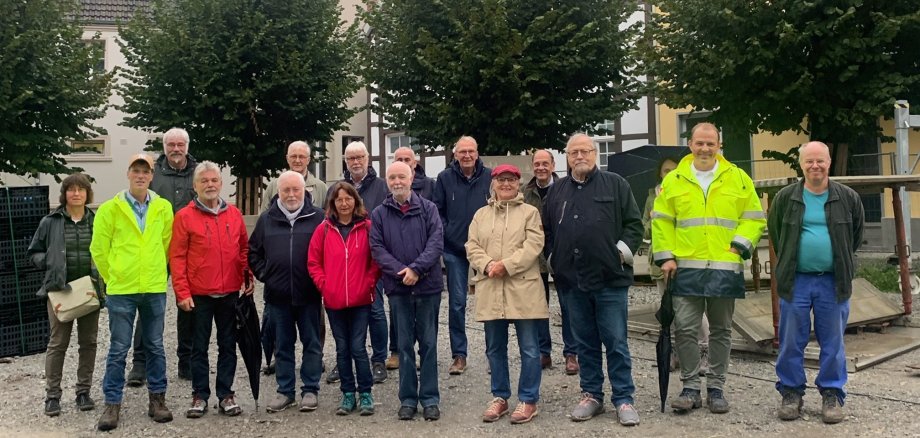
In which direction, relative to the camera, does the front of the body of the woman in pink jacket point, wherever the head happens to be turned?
toward the camera

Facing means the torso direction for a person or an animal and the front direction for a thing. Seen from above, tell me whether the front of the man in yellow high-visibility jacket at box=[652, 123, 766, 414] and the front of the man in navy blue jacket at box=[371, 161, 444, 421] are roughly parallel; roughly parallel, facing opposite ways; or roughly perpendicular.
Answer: roughly parallel

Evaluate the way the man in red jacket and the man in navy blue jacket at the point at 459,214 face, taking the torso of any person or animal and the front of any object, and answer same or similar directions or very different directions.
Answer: same or similar directions

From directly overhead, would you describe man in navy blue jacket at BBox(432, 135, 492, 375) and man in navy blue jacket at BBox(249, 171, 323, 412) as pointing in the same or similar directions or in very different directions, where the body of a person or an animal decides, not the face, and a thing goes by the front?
same or similar directions

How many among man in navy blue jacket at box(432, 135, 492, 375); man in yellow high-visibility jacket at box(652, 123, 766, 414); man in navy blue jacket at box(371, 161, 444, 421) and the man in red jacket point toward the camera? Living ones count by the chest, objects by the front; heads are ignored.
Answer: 4

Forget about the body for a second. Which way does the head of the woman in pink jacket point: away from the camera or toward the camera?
toward the camera

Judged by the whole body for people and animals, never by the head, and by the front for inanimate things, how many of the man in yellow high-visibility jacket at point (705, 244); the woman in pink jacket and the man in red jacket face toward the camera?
3

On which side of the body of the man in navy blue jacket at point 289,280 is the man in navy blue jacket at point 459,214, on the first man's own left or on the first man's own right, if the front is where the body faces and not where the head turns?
on the first man's own left

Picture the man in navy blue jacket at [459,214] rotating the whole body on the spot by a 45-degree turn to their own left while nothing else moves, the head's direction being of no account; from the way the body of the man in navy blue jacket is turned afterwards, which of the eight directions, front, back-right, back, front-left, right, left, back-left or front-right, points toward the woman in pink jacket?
right

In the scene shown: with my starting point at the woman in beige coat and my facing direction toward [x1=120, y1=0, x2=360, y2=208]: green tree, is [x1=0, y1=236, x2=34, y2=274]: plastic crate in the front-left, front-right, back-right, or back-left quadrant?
front-left

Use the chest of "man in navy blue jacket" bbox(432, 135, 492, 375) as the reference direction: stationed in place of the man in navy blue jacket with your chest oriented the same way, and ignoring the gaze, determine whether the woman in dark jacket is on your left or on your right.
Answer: on your right

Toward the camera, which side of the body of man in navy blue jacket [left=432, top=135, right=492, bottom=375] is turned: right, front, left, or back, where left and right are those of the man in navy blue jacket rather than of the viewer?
front

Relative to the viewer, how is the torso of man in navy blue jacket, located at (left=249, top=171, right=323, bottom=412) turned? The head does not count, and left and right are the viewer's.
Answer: facing the viewer

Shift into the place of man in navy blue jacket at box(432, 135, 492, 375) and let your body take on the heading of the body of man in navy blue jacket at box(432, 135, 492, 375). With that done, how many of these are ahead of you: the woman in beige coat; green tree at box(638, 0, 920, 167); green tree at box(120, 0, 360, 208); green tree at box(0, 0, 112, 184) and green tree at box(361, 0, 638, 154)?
1
